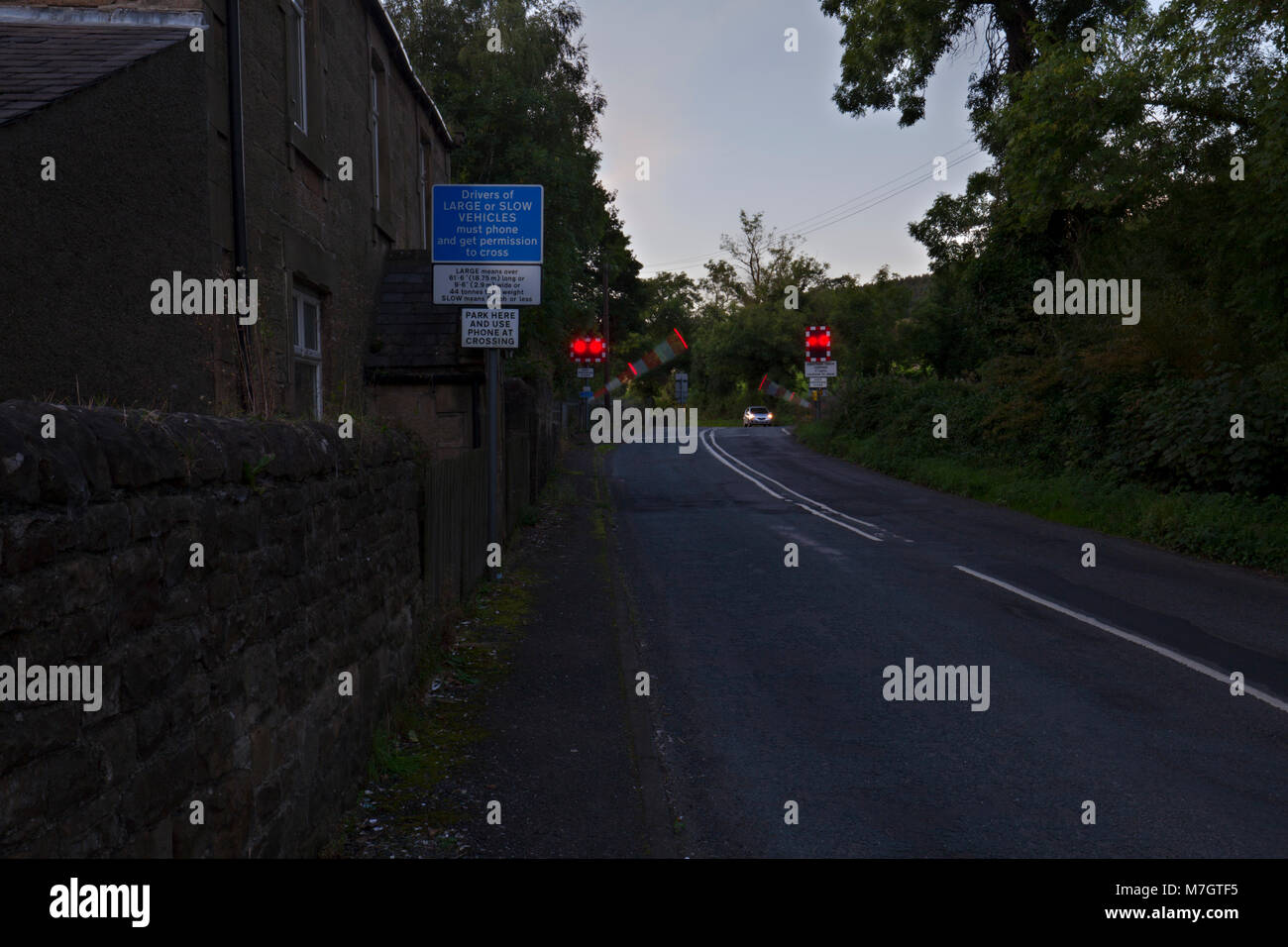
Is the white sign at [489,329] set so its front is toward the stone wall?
yes

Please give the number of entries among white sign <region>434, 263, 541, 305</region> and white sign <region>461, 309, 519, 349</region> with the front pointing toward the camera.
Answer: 2

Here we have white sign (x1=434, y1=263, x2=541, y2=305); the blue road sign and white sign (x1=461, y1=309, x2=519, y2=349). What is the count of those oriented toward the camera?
3

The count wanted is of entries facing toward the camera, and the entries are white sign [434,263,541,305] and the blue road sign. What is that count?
2

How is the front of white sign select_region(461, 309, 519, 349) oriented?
toward the camera

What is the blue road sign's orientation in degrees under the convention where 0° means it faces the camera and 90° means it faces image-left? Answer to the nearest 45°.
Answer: approximately 0°

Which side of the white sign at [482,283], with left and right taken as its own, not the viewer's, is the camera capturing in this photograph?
front

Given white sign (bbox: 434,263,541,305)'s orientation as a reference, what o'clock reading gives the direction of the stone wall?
The stone wall is roughly at 12 o'clock from the white sign.

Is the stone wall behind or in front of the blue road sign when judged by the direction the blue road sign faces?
in front
